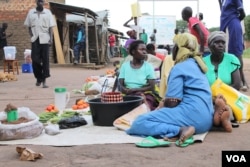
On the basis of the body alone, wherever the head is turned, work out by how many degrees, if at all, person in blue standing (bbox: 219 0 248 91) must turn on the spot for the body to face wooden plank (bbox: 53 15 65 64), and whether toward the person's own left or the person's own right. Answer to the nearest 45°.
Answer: approximately 90° to the person's own right

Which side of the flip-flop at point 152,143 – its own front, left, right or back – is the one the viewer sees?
left

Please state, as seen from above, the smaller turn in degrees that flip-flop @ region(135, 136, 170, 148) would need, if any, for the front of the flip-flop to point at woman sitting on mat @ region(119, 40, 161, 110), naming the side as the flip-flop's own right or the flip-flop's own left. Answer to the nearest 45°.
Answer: approximately 90° to the flip-flop's own right

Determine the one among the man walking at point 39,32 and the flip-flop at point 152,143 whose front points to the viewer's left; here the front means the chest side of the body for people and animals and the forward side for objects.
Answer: the flip-flop

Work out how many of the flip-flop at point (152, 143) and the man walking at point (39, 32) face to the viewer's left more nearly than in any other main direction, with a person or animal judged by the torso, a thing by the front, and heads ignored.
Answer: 1

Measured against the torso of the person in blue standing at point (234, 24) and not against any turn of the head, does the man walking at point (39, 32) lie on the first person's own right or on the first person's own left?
on the first person's own right

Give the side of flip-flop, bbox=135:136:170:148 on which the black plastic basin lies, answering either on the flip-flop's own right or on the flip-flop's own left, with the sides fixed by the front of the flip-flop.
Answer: on the flip-flop's own right

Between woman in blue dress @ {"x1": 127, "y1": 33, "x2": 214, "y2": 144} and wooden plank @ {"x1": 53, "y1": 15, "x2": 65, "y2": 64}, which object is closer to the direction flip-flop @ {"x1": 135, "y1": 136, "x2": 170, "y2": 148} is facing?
the wooden plank

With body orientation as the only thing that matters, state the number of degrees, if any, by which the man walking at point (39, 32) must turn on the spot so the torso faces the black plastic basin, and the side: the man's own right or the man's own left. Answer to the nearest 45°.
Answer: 0° — they already face it

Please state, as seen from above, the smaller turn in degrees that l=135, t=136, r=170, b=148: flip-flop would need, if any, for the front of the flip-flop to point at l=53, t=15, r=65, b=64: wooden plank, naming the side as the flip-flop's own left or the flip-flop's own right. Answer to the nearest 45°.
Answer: approximately 90° to the flip-flop's own right
